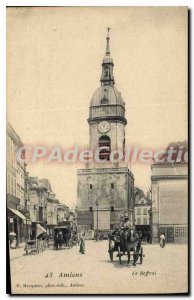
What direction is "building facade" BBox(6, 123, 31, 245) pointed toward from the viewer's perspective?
to the viewer's right

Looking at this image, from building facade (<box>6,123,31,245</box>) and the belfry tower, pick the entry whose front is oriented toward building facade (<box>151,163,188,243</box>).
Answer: building facade (<box>6,123,31,245</box>)

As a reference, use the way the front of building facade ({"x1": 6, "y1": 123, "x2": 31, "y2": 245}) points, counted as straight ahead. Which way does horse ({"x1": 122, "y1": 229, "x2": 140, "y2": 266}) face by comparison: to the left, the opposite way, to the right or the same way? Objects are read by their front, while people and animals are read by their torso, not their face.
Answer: to the right

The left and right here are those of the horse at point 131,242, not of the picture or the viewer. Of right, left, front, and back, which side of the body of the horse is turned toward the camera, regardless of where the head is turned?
front

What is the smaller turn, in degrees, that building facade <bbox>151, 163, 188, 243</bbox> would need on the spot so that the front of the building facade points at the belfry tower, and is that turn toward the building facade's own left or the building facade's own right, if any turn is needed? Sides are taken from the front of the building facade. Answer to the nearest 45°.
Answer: approximately 90° to the building facade's own right

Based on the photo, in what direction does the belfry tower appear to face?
toward the camera

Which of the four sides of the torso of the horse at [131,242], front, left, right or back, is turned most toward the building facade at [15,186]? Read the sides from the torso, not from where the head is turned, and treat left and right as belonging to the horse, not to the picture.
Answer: right

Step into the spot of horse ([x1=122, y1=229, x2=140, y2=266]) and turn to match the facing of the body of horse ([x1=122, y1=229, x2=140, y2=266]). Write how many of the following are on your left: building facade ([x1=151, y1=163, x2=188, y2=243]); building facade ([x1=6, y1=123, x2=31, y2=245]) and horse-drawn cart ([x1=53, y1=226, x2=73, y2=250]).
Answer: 1
